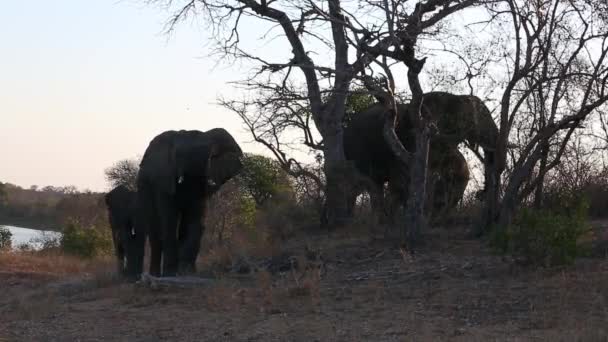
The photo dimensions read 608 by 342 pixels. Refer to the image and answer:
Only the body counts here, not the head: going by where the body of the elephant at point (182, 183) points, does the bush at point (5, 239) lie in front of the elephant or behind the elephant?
behind

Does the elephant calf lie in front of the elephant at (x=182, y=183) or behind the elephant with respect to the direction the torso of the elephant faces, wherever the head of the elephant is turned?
behind

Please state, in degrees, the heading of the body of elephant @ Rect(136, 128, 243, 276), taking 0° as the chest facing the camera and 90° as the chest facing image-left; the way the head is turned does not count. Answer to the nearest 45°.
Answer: approximately 315°
